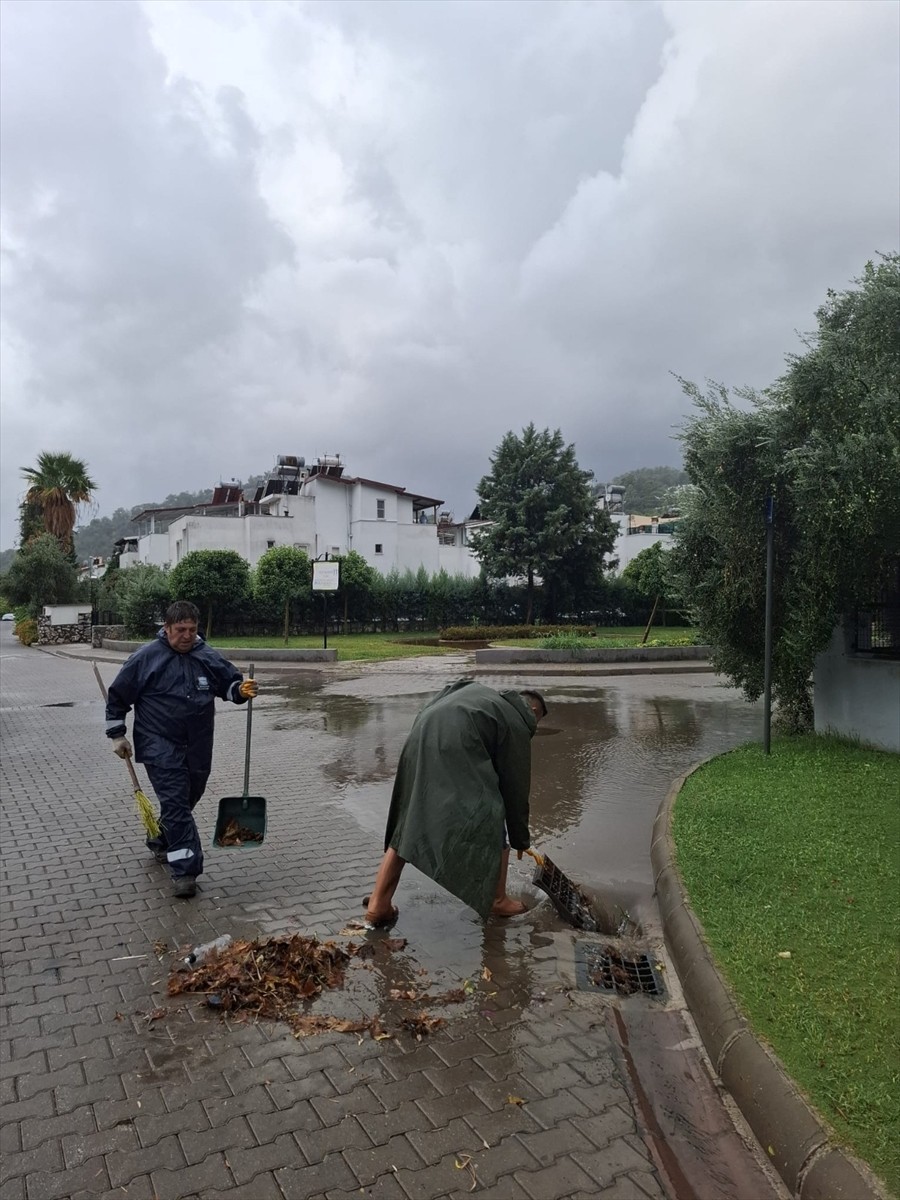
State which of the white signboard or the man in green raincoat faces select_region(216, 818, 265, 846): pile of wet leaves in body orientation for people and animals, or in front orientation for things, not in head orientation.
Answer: the white signboard

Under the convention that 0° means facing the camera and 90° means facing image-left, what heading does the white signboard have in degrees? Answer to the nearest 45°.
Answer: approximately 0°

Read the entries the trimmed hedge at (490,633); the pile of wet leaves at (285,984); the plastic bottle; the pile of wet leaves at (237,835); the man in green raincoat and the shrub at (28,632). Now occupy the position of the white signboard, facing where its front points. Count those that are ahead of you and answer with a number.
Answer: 4

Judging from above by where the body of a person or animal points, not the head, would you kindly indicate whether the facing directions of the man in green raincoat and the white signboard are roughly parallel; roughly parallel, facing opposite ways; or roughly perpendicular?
roughly perpendicular

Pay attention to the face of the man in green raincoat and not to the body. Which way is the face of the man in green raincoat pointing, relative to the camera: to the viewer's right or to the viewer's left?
to the viewer's right

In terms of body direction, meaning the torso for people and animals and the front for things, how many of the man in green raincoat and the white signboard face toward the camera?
1

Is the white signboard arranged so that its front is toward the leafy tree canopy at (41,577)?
no

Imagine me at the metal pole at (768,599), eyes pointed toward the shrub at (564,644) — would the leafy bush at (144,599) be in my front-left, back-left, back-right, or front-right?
front-left

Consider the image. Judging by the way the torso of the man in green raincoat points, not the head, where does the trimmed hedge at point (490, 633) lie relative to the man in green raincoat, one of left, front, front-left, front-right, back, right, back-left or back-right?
left

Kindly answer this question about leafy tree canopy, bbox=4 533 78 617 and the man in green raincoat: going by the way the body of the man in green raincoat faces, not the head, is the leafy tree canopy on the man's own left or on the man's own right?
on the man's own left

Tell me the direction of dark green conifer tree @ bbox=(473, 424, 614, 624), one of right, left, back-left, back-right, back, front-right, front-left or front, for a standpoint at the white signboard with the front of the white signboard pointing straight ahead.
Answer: back-left

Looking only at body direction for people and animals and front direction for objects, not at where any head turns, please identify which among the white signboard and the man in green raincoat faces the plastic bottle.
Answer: the white signboard

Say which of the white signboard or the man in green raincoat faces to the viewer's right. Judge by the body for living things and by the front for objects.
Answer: the man in green raincoat

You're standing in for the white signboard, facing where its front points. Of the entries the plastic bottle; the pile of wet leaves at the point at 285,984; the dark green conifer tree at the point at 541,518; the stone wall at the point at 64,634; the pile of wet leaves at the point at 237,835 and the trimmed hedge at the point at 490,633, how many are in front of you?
3

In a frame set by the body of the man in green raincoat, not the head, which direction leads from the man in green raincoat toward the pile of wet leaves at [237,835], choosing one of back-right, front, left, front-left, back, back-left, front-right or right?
back-left

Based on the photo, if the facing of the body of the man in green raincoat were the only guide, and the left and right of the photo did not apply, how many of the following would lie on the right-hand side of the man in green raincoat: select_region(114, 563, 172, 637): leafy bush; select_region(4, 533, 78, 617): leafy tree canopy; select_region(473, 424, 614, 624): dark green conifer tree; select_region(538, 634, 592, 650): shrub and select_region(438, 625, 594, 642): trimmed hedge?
0

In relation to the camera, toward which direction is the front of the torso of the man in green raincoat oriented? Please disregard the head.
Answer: to the viewer's right
